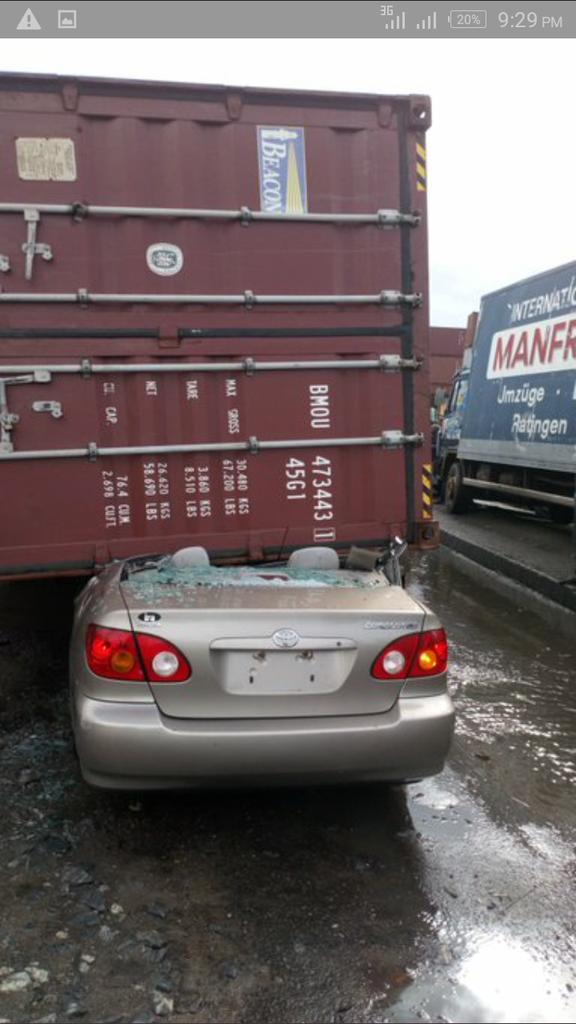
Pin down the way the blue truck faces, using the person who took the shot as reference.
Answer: facing away from the viewer and to the left of the viewer

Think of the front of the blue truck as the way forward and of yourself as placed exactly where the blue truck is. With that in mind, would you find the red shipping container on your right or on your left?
on your left
